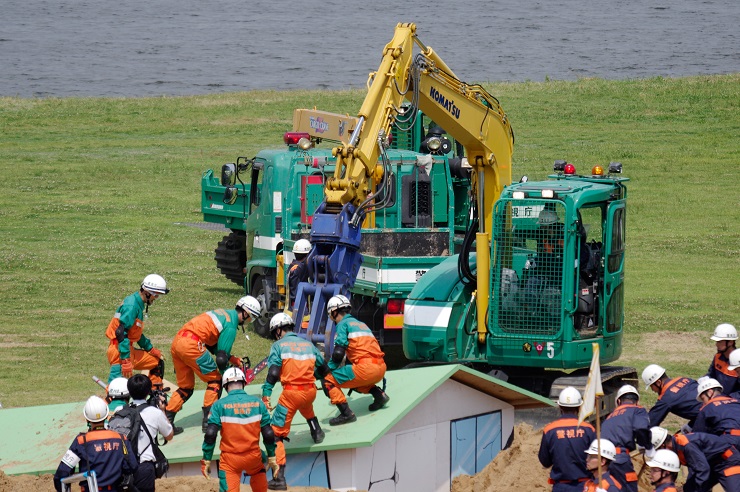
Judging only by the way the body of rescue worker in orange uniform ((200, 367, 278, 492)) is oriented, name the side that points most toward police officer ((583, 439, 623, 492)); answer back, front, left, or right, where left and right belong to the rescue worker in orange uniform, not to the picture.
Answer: right

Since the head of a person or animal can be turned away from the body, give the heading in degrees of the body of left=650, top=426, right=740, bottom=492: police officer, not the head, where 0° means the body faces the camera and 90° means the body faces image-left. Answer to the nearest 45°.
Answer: approximately 90°

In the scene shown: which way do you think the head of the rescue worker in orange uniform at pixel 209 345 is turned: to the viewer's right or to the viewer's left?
to the viewer's right

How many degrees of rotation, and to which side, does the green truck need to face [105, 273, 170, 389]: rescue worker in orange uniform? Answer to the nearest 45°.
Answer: approximately 90° to its left

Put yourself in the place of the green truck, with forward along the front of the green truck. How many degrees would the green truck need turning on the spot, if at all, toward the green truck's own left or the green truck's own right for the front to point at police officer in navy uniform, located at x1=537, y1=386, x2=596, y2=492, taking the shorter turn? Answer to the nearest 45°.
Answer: approximately 135° to the green truck's own left

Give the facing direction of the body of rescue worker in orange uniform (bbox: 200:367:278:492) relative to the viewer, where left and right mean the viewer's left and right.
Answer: facing away from the viewer

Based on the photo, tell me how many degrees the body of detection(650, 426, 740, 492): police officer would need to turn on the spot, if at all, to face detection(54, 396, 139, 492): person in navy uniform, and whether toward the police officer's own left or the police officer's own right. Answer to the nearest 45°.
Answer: approximately 45° to the police officer's own left

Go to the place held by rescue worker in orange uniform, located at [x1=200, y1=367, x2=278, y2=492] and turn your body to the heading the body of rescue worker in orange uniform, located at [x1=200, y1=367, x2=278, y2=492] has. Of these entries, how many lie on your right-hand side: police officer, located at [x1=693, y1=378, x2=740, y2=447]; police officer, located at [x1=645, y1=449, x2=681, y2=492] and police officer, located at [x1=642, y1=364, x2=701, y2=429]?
3

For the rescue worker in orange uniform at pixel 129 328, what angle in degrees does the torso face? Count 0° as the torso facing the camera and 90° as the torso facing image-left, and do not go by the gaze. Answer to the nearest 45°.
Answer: approximately 270°
